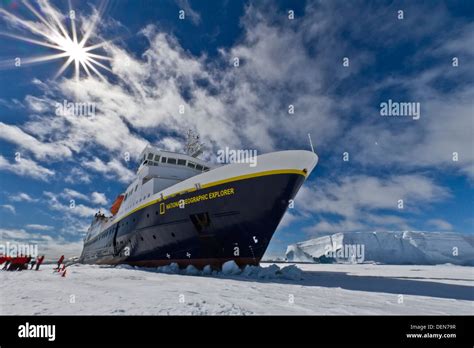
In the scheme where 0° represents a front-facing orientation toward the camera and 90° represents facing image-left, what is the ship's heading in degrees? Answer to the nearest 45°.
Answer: approximately 315°
